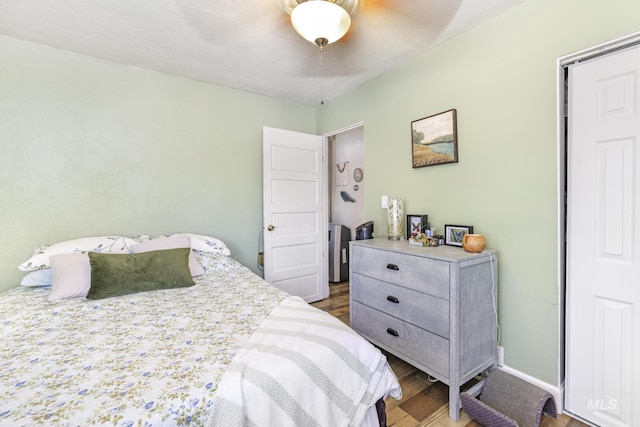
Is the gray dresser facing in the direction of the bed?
yes

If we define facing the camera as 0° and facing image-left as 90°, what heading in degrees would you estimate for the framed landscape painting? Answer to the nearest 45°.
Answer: approximately 45°

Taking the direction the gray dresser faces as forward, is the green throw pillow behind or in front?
in front

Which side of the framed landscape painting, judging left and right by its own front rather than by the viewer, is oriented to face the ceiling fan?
front

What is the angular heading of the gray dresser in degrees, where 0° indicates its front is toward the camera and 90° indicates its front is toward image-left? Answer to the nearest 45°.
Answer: approximately 45°

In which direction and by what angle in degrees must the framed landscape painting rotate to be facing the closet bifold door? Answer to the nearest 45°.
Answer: approximately 90° to its left

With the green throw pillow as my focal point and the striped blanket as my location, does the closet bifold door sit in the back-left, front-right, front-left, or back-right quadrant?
back-right

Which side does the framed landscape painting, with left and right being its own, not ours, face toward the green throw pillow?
front

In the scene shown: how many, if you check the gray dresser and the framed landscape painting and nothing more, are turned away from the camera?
0
